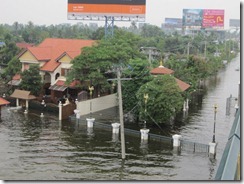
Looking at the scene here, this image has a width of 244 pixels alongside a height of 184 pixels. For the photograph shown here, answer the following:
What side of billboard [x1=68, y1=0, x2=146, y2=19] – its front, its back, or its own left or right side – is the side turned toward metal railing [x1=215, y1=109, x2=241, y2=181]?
front

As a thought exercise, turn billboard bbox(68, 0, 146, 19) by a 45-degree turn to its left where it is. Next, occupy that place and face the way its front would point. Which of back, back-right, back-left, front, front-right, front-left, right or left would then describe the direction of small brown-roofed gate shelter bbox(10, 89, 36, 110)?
right

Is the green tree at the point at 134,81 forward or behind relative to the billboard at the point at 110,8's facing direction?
forward

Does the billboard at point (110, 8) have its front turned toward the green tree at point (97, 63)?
yes

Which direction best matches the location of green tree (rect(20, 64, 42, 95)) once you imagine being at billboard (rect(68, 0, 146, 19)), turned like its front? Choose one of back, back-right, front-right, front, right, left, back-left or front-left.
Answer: front-right

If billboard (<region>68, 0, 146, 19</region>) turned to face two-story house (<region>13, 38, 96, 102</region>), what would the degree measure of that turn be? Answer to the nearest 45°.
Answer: approximately 45° to its right

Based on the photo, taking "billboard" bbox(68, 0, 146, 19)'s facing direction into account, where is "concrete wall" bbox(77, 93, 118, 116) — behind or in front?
in front

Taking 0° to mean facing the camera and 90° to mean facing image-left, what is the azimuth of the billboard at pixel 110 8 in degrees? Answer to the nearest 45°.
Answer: approximately 0°

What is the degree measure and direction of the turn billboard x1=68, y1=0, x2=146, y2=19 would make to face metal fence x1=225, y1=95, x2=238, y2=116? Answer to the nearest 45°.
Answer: approximately 45° to its left

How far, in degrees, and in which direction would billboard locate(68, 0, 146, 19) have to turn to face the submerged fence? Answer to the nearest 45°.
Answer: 0° — it already faces it

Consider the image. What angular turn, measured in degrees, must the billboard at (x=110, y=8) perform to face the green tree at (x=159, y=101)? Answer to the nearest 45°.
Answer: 0° — it already faces it
